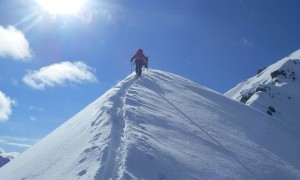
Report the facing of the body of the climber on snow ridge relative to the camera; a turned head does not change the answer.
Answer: away from the camera
